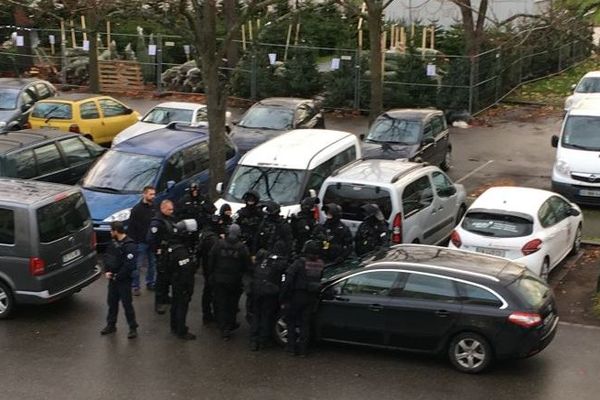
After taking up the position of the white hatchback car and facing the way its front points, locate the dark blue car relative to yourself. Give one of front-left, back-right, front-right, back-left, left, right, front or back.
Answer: back-left

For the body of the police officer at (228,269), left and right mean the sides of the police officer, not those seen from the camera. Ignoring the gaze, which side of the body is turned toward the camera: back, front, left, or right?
back

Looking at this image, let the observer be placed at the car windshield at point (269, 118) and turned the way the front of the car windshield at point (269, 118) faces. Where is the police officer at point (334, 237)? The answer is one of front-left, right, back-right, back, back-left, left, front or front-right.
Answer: front-left

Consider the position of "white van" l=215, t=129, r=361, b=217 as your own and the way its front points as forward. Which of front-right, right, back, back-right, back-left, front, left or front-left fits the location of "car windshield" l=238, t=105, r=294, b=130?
back-right

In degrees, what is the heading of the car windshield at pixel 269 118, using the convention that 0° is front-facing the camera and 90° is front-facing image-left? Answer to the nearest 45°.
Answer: approximately 45°

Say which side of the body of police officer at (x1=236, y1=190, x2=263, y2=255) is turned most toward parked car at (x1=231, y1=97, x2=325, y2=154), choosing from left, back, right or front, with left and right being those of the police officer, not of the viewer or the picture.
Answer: back

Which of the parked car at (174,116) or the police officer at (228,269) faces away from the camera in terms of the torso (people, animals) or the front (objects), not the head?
the police officer

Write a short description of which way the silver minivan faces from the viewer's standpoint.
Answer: facing away from the viewer and to the right of the viewer

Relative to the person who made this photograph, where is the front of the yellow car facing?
facing away from the viewer and to the right of the viewer

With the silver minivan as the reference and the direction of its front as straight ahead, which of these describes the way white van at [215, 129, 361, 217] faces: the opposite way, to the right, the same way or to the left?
the opposite way

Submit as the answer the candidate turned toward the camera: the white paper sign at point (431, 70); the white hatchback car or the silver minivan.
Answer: the white paper sign

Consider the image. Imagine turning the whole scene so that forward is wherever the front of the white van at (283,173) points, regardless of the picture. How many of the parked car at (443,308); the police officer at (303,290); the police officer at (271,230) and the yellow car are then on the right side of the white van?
1

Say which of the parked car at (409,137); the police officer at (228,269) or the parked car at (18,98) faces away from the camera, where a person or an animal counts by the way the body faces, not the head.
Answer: the police officer

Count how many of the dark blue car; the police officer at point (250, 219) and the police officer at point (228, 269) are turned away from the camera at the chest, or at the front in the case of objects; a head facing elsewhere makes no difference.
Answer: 1
